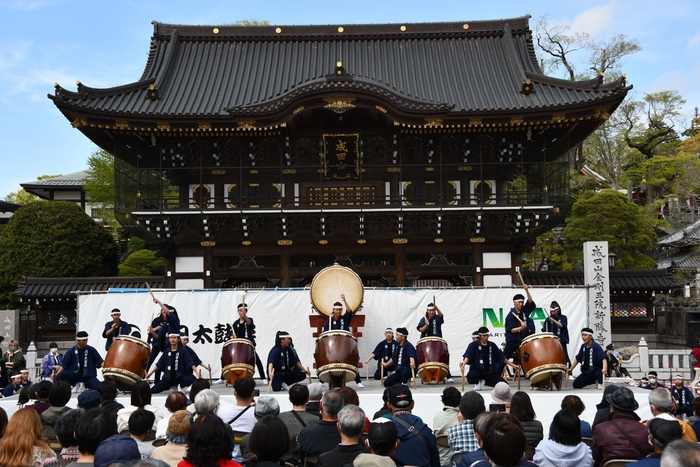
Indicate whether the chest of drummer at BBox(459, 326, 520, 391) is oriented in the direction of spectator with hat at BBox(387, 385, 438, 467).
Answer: yes

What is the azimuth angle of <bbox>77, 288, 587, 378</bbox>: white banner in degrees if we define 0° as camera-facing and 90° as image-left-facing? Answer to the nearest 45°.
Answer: approximately 0°

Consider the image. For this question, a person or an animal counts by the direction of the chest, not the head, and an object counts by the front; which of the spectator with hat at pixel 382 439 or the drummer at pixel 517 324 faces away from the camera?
the spectator with hat

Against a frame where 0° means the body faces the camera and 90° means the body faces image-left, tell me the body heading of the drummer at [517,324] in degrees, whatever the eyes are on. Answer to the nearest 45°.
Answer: approximately 315°

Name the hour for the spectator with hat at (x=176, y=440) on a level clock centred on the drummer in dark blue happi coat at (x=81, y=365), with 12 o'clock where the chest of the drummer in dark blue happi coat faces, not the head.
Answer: The spectator with hat is roughly at 12 o'clock from the drummer in dark blue happi coat.

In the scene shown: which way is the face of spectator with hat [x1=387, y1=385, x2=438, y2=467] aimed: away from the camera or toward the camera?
away from the camera

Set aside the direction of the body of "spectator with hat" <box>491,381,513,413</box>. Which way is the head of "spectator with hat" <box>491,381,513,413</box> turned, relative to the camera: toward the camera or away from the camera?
away from the camera

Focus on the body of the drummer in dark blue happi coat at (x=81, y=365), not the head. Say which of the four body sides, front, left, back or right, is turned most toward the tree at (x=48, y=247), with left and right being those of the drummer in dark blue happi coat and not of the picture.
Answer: back

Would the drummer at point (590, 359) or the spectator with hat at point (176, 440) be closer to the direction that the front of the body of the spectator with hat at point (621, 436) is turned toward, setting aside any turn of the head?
the drummer

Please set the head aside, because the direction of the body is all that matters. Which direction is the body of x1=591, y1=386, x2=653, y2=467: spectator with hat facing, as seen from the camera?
away from the camera

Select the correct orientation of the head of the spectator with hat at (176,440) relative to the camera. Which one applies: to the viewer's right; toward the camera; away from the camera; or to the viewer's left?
away from the camera
